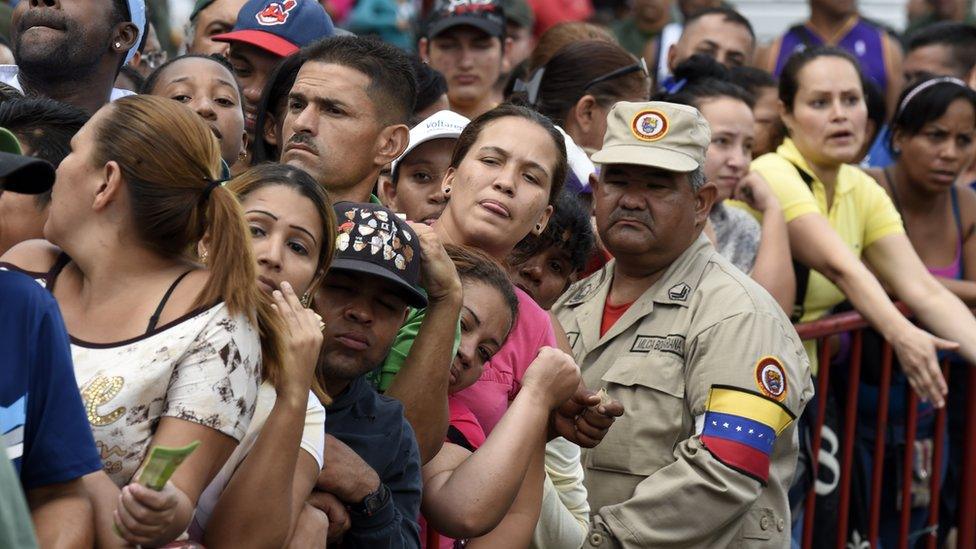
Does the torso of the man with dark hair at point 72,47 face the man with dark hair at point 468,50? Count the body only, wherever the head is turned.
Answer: no

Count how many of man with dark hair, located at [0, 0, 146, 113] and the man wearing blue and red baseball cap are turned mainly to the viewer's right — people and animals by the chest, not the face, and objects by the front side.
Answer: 0

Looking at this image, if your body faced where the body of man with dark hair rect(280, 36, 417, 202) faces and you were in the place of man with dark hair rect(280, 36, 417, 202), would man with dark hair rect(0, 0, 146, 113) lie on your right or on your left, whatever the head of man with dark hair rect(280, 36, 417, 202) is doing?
on your right

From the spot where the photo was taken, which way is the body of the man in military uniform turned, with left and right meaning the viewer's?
facing the viewer and to the left of the viewer

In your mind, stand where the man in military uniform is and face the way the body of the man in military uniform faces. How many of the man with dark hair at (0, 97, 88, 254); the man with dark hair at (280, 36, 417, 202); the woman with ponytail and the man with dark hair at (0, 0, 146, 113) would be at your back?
0

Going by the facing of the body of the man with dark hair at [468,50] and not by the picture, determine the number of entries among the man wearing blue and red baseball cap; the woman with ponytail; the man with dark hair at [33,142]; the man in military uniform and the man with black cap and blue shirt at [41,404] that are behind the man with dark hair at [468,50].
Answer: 0

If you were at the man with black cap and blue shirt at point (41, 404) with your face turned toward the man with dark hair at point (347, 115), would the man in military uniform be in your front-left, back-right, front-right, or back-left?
front-right

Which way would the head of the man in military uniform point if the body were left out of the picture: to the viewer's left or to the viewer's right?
to the viewer's left

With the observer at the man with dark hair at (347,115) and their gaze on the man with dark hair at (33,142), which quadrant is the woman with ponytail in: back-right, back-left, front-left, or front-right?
front-left

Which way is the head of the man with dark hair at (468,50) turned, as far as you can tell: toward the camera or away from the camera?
toward the camera

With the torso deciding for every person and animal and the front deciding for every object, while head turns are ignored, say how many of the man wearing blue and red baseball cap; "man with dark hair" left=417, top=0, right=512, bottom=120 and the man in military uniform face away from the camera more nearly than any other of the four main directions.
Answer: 0

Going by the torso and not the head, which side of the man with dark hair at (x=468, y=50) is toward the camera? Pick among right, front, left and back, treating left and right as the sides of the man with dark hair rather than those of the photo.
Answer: front

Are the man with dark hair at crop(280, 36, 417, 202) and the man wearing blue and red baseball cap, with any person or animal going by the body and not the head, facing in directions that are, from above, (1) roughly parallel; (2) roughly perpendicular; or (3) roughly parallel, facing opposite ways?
roughly parallel

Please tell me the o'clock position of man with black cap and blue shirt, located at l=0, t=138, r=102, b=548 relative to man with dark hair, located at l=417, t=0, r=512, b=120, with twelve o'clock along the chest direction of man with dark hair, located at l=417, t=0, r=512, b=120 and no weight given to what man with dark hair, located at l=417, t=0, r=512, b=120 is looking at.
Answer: man with black cap and blue shirt, located at l=0, t=138, r=102, b=548 is roughly at 12 o'clock from man with dark hair, located at l=417, t=0, r=512, b=120.
